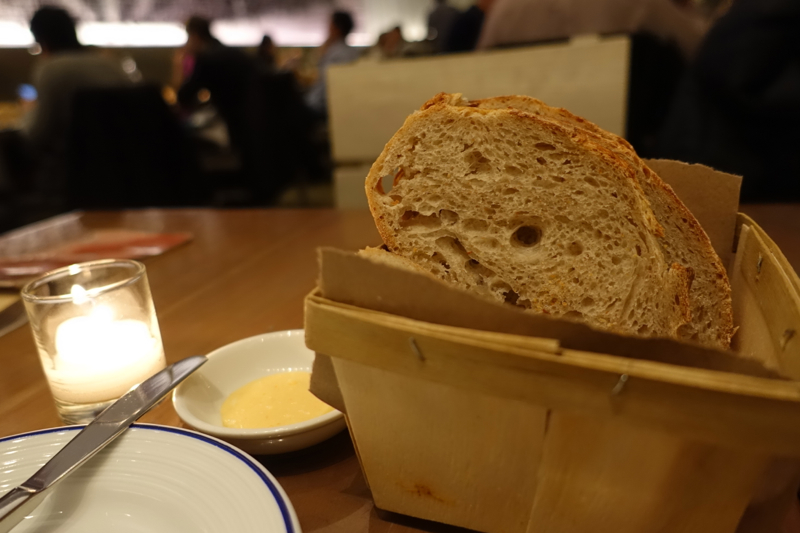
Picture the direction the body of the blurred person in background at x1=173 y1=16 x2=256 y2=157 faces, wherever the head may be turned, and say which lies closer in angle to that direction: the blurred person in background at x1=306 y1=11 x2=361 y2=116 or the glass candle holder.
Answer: the glass candle holder

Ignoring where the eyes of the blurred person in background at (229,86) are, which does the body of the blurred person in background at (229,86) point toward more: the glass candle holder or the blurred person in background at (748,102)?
the glass candle holder

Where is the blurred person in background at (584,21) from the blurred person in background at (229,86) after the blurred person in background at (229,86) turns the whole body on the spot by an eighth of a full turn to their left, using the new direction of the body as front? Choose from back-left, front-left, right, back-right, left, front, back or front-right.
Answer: left

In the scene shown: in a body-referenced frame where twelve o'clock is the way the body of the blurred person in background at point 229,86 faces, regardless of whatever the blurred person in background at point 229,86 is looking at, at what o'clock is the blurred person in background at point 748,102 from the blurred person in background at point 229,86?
the blurred person in background at point 748,102 is roughly at 8 o'clock from the blurred person in background at point 229,86.

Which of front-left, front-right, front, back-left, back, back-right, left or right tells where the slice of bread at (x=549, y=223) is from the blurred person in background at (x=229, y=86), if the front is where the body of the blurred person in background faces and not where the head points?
left
